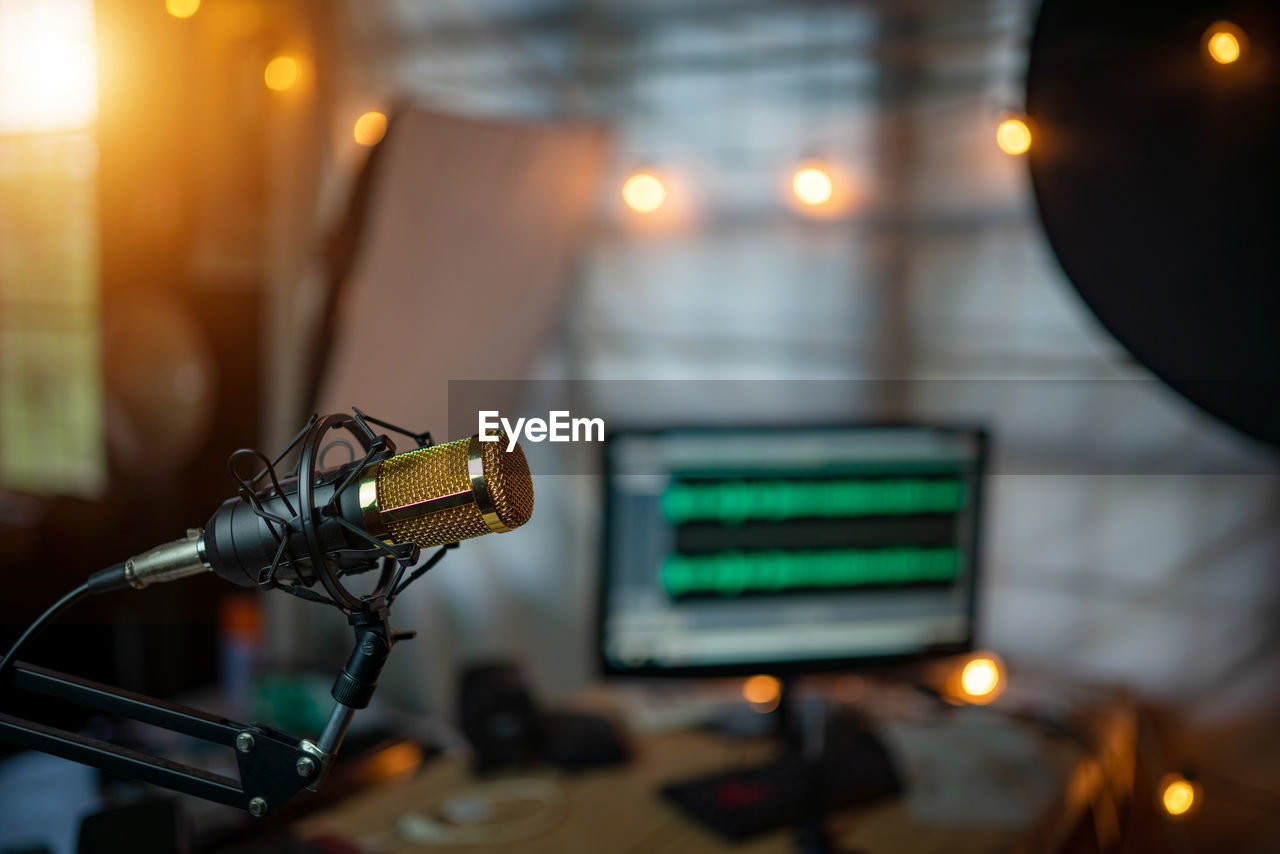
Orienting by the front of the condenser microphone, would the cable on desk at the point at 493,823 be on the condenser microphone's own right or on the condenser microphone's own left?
on the condenser microphone's own left

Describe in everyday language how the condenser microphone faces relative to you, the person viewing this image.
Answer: facing the viewer and to the right of the viewer

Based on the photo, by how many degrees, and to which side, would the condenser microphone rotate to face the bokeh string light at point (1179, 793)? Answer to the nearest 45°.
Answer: approximately 90° to its left

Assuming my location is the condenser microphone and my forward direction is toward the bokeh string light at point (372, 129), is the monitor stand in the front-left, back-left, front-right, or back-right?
front-right

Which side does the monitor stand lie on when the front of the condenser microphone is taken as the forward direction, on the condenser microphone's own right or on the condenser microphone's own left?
on the condenser microphone's own left
